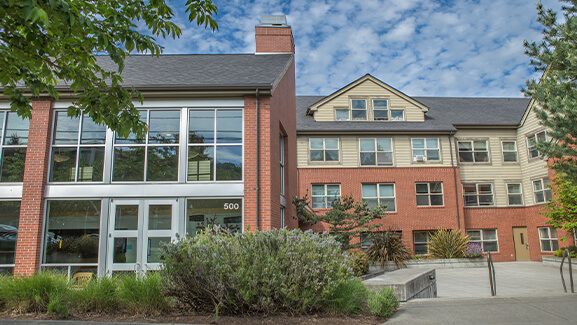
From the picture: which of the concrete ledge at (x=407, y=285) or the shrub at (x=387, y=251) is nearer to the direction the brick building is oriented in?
the concrete ledge

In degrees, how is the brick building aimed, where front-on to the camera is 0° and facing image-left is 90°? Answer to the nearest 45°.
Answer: approximately 0°

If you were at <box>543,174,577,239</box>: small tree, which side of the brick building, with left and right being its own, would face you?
left

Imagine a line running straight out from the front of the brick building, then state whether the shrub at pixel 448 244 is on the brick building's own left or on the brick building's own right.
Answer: on the brick building's own left
